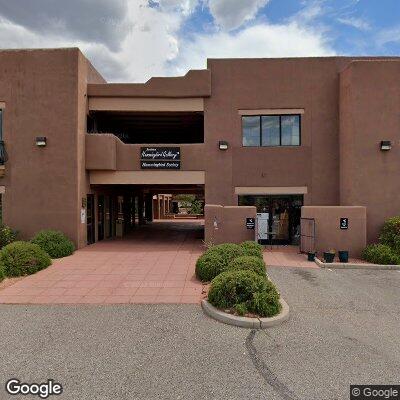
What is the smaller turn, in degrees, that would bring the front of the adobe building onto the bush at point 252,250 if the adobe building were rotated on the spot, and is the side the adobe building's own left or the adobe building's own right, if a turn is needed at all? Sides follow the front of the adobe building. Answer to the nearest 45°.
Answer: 0° — it already faces it

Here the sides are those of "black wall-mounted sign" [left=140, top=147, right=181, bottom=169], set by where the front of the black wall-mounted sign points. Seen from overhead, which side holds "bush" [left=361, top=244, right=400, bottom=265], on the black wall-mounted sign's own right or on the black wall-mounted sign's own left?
on the black wall-mounted sign's own left

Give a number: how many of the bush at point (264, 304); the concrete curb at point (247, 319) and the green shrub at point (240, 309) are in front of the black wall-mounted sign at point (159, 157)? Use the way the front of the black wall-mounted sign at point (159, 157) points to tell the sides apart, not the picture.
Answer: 3

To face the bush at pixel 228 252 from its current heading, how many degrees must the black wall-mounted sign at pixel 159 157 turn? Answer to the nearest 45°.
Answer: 0° — it already faces it

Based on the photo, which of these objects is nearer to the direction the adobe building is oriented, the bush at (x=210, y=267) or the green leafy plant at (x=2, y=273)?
the bush

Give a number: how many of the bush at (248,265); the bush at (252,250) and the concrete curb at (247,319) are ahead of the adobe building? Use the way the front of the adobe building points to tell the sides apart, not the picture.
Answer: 3

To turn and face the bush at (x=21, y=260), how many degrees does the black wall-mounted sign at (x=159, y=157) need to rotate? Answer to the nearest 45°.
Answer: approximately 45° to its right

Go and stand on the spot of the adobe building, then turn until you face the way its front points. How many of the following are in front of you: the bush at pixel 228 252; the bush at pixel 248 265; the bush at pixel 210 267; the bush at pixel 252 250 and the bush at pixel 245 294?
5

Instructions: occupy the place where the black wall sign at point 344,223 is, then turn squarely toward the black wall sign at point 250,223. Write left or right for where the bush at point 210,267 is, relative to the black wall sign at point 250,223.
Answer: left

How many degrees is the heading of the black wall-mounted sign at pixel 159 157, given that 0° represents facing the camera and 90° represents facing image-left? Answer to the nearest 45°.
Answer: approximately 0°

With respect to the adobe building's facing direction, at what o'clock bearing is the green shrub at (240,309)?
The green shrub is roughly at 12 o'clock from the adobe building.

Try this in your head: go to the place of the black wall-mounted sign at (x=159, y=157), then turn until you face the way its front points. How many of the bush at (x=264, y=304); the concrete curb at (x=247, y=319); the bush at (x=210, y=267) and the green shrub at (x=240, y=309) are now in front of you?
4

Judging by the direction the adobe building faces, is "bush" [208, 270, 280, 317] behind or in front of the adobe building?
in front

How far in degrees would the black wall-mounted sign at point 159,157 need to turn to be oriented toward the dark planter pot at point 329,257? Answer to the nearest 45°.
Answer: approximately 45° to its left
